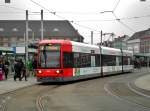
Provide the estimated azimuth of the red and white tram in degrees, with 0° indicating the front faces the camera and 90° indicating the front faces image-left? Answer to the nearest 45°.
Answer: approximately 45°
